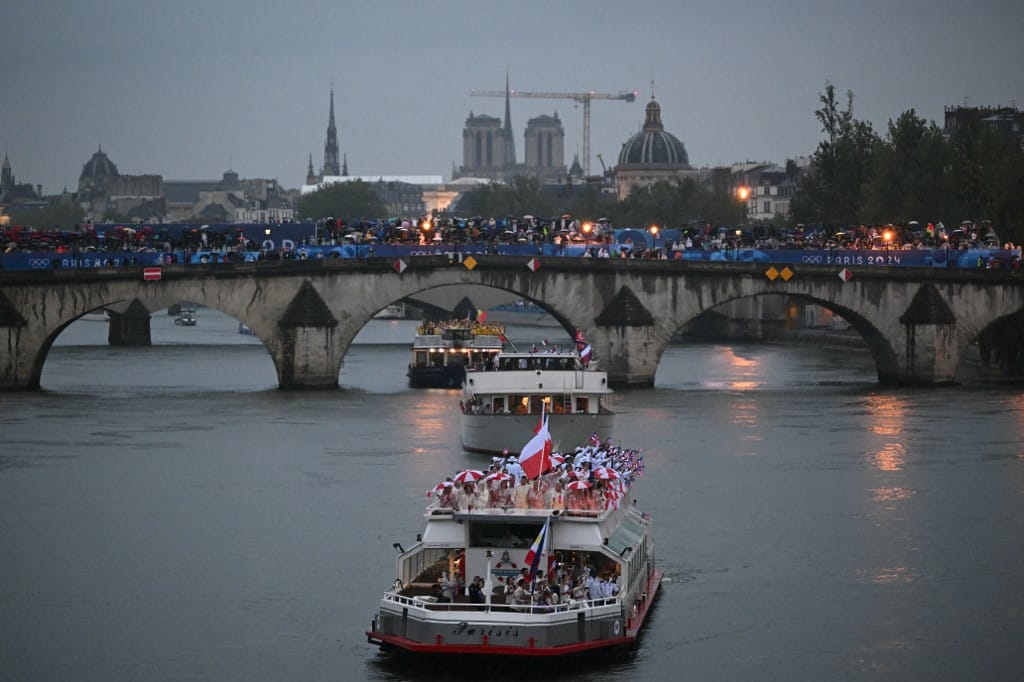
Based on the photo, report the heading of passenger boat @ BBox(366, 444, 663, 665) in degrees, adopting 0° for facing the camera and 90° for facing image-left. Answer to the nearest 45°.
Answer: approximately 0°
